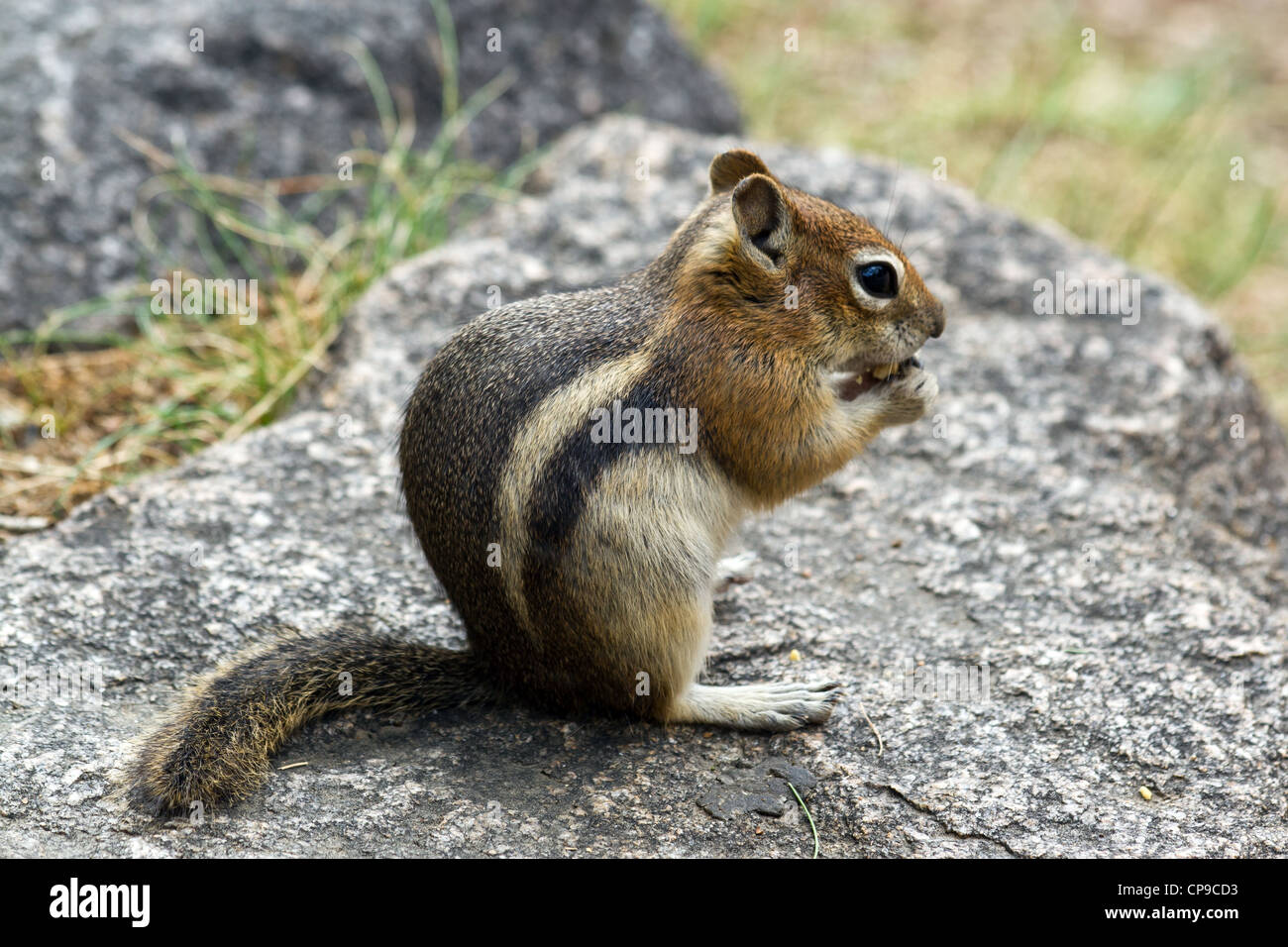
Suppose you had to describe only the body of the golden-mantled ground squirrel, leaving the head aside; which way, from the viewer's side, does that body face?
to the viewer's right

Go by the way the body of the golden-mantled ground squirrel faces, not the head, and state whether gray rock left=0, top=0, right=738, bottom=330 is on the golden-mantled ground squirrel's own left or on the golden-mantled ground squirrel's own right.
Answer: on the golden-mantled ground squirrel's own left
